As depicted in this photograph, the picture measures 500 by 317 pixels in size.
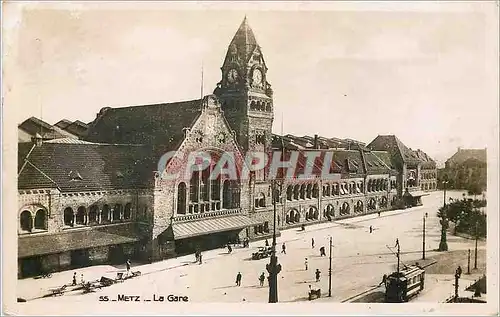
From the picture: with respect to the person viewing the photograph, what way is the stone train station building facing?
facing the viewer and to the right of the viewer

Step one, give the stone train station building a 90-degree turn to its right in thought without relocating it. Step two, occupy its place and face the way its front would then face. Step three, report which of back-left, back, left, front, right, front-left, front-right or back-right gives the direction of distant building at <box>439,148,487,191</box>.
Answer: back-left

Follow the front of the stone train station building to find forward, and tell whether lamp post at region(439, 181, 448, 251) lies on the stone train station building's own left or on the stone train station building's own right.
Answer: on the stone train station building's own left

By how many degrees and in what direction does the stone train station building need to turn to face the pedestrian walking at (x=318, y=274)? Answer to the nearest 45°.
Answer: approximately 45° to its left
